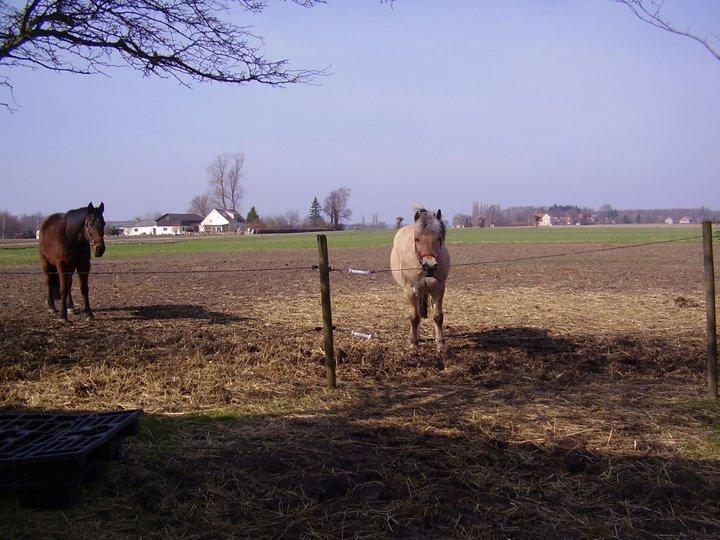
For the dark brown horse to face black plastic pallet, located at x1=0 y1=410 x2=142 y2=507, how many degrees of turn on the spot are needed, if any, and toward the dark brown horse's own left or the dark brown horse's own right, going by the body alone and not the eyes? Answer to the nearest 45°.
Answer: approximately 45° to the dark brown horse's own right

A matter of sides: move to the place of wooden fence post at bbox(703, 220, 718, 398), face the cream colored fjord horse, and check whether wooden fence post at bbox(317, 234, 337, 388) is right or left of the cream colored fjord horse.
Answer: left

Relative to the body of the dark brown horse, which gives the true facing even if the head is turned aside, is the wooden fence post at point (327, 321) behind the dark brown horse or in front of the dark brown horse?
in front

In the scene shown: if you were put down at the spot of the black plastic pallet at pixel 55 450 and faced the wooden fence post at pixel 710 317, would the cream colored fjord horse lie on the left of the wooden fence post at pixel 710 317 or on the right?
left

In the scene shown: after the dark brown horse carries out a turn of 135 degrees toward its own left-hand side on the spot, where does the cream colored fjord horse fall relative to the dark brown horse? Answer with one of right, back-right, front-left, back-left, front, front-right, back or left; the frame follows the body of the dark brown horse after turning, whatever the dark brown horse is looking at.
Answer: back-right

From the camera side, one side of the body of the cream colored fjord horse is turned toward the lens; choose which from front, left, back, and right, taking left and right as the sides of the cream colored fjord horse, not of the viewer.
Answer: front

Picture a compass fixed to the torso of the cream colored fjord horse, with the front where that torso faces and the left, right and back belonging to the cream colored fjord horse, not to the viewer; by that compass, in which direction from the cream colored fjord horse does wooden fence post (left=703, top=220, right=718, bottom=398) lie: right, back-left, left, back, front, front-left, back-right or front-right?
front-left

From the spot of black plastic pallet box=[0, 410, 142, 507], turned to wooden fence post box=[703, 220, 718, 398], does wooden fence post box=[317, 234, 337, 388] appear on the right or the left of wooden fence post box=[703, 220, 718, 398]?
left

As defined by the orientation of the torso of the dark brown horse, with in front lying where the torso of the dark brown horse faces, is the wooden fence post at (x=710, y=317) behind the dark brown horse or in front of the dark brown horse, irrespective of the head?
in front

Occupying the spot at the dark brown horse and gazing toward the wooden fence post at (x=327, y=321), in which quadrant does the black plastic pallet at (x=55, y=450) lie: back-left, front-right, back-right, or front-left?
front-right
